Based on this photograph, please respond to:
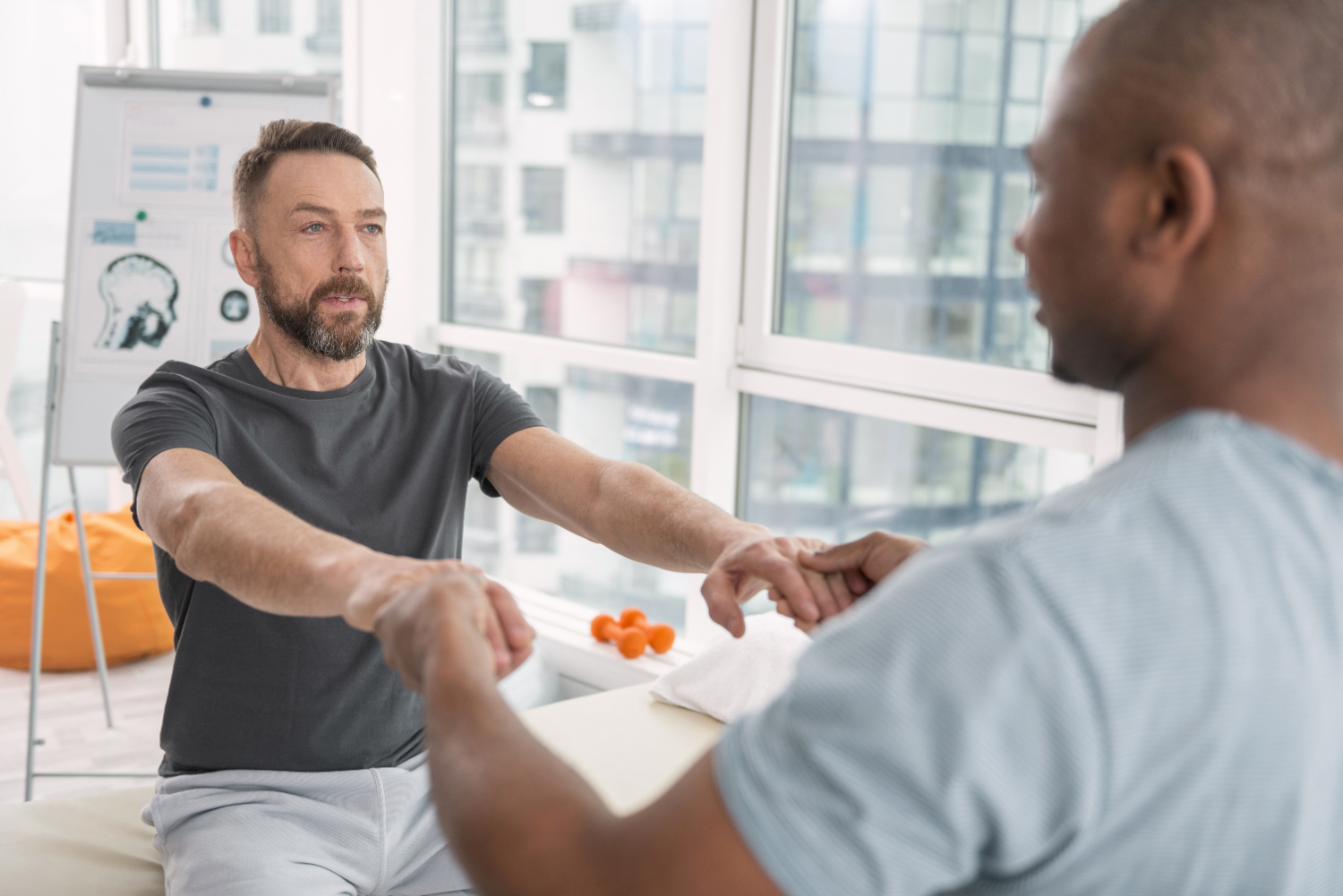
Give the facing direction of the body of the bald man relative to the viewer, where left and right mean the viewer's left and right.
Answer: facing away from the viewer and to the left of the viewer

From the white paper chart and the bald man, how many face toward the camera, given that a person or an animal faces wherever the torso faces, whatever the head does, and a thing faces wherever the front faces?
1

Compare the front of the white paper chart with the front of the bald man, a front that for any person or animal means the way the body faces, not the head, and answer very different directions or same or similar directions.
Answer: very different directions

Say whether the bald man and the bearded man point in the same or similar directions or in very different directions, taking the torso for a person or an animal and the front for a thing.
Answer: very different directions

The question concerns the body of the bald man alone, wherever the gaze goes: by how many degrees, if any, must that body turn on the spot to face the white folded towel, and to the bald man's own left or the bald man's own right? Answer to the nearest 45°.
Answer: approximately 45° to the bald man's own right

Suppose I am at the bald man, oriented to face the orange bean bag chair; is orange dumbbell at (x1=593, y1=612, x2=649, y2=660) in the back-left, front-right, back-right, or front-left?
front-right

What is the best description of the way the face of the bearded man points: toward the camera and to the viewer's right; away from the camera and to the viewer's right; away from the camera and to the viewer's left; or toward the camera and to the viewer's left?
toward the camera and to the viewer's right

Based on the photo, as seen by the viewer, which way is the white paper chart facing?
toward the camera

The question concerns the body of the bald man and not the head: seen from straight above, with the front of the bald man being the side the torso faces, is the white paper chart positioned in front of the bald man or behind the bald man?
in front

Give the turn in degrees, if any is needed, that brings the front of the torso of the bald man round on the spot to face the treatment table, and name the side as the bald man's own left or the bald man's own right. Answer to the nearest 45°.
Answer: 0° — they already face it

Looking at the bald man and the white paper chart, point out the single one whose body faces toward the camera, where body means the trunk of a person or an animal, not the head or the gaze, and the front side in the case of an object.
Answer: the white paper chart

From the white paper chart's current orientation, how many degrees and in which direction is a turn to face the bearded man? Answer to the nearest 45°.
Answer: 0° — it already faces them
